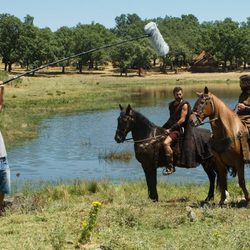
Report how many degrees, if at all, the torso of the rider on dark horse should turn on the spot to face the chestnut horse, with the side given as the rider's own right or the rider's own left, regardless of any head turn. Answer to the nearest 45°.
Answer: approximately 90° to the rider's own left

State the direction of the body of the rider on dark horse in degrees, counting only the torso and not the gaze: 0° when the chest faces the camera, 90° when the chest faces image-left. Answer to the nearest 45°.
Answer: approximately 45°

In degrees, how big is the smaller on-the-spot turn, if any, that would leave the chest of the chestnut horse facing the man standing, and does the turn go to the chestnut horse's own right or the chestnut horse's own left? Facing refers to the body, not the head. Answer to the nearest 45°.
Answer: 0° — it already faces them

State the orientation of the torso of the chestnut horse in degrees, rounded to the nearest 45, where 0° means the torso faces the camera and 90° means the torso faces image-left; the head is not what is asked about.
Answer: approximately 45°

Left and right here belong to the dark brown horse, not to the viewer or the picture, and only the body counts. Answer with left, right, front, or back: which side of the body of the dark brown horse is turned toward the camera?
left

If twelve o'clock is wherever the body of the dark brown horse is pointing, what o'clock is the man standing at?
The man standing is roughly at 10 o'clock from the dark brown horse.
